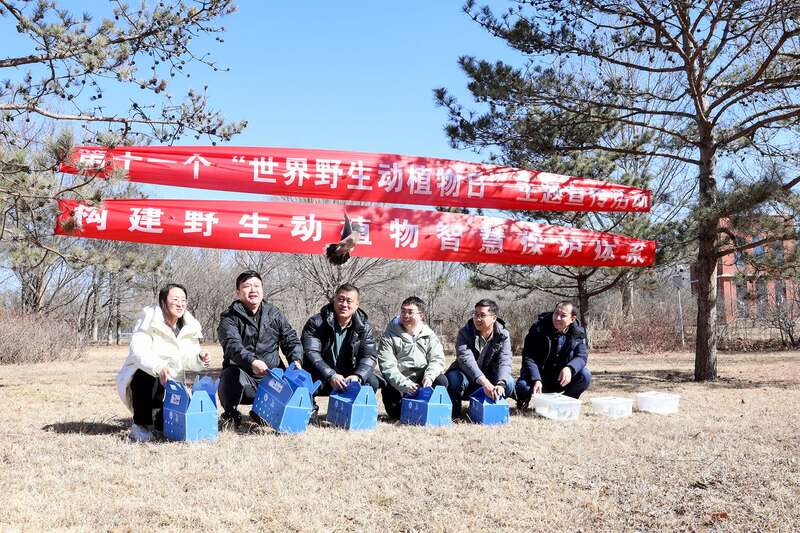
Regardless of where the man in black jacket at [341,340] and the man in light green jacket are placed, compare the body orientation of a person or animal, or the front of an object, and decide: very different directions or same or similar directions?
same or similar directions

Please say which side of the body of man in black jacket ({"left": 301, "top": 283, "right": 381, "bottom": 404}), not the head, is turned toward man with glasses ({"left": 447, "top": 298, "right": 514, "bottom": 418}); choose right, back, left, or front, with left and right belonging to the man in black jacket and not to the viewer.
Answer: left

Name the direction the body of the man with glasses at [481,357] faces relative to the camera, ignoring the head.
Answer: toward the camera

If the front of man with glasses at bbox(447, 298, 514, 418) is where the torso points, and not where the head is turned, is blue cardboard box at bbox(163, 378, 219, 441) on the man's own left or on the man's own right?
on the man's own right

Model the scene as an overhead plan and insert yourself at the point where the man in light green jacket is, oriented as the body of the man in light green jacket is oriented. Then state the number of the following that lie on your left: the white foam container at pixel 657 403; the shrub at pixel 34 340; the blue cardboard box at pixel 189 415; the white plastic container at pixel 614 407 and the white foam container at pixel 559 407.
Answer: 3

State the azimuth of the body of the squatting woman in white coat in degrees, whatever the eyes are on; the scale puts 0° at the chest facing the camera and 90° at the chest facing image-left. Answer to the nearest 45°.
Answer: approximately 315°

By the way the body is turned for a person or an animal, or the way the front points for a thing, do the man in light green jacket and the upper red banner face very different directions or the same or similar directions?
same or similar directions

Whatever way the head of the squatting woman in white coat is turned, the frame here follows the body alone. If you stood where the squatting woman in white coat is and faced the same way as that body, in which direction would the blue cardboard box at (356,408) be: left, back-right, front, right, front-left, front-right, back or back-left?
front-left

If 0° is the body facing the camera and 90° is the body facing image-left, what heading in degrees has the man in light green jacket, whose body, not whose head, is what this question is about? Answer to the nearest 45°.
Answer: approximately 0°

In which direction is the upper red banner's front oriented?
toward the camera

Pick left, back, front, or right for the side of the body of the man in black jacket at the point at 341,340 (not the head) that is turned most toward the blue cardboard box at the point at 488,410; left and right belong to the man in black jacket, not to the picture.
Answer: left
